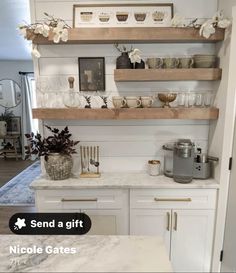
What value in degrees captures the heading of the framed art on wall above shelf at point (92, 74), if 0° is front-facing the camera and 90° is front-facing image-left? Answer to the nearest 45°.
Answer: approximately 0°

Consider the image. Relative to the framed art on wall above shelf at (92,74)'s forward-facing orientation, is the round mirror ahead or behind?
behind

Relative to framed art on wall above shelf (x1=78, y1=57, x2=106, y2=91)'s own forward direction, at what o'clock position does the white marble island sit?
The white marble island is roughly at 12 o'clock from the framed art on wall above shelf.

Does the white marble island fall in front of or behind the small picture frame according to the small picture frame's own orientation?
in front

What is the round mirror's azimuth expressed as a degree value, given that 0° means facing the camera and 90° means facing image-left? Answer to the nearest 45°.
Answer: approximately 0°

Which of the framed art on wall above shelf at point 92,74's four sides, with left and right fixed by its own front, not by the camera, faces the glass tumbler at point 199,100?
left

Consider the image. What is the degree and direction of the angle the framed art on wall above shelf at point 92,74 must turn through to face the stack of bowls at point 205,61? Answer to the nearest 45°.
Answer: approximately 90° to its left
